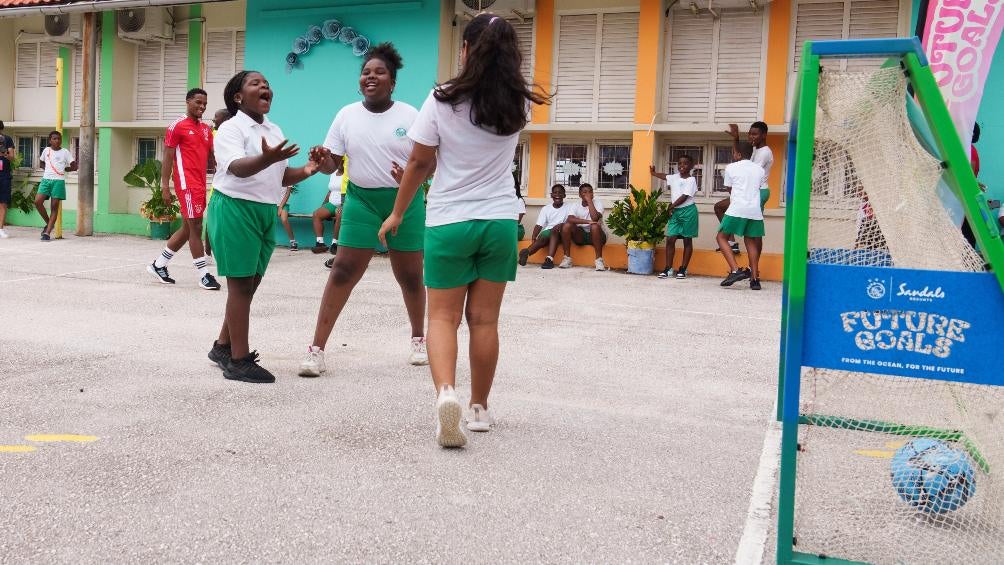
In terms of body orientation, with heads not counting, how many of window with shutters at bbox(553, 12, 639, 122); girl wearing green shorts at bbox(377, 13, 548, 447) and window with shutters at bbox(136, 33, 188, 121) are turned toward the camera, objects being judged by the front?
2

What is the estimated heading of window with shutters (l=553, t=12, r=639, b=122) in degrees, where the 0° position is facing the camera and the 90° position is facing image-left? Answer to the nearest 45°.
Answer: approximately 0°

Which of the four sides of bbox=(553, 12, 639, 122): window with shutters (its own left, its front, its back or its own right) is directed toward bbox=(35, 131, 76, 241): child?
right

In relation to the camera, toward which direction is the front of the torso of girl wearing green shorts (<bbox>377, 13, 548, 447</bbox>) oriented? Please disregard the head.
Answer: away from the camera

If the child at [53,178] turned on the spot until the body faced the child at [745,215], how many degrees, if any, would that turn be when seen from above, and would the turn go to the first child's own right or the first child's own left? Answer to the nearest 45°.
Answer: approximately 45° to the first child's own left

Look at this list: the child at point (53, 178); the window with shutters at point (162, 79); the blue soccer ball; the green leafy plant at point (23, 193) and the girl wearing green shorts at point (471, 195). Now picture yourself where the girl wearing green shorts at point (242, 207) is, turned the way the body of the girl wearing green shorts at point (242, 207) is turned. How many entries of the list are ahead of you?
2

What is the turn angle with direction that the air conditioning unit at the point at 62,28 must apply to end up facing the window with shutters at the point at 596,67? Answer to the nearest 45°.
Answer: approximately 45° to its left

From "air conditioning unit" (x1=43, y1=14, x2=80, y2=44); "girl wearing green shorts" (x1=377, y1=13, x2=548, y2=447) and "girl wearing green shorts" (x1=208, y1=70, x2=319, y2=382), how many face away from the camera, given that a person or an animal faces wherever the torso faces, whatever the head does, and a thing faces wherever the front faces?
1

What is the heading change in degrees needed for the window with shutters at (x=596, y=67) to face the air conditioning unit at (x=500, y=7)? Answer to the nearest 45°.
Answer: approximately 90° to its right

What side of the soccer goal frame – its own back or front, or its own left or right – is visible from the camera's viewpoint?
left

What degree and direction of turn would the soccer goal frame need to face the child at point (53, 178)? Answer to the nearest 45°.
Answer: approximately 45° to its right

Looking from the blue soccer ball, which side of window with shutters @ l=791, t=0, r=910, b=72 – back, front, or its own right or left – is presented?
front

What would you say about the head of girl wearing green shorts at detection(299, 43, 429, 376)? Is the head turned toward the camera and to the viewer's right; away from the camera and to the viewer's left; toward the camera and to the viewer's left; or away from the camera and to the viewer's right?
toward the camera and to the viewer's left
